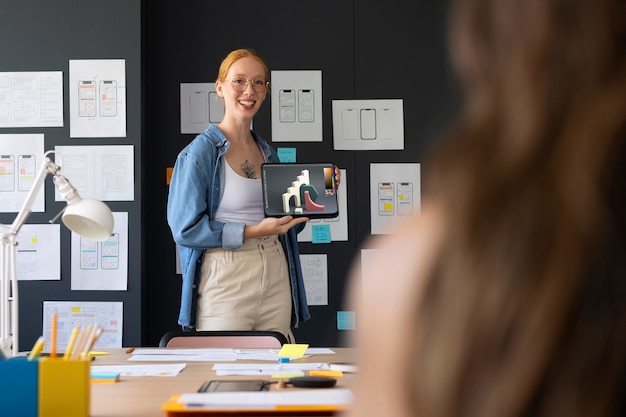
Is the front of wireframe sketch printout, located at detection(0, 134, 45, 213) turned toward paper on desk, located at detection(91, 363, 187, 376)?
yes

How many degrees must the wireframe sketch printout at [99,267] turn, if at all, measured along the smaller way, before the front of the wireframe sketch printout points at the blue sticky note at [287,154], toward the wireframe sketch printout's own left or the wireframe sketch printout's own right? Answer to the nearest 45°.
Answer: approximately 90° to the wireframe sketch printout's own left

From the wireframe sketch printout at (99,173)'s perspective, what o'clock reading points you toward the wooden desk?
The wooden desk is roughly at 12 o'clock from the wireframe sketch printout.

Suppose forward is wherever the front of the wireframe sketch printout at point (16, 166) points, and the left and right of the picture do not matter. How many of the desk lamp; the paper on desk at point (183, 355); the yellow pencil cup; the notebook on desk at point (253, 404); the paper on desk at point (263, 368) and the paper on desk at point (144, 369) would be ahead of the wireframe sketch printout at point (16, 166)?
6

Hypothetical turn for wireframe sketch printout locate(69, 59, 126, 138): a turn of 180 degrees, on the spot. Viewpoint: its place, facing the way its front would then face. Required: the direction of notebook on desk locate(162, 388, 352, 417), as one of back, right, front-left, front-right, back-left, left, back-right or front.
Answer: back

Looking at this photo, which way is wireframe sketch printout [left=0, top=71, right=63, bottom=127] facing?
toward the camera

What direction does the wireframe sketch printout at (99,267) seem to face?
toward the camera

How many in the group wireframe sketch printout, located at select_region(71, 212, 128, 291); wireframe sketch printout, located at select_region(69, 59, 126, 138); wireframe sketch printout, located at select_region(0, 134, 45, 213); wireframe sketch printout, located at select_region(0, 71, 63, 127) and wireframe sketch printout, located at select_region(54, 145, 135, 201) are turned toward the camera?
5

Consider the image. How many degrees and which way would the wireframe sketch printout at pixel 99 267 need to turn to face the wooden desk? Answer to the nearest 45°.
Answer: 0° — it already faces it

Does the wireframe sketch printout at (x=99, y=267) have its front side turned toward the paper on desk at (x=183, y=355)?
yes

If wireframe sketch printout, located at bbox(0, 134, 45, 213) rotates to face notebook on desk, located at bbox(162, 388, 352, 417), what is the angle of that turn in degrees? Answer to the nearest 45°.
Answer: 0° — it already faces it
